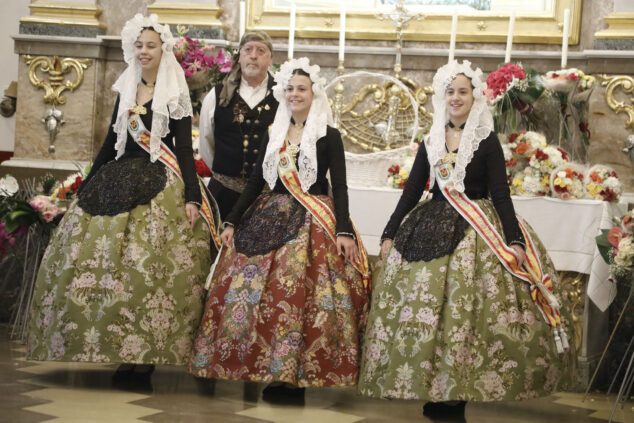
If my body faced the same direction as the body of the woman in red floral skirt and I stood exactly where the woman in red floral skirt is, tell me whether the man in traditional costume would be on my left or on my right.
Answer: on my right

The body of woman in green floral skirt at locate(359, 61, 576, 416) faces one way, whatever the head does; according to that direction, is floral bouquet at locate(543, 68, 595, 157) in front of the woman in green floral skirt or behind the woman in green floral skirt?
behind

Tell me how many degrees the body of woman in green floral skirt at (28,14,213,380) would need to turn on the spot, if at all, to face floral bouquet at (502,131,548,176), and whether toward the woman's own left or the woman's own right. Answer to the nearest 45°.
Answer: approximately 135° to the woman's own left

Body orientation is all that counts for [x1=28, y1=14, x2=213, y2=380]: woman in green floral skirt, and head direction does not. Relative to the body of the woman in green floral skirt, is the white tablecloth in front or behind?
behind

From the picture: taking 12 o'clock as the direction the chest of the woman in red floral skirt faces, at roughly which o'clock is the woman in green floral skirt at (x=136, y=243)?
The woman in green floral skirt is roughly at 2 o'clock from the woman in red floral skirt.

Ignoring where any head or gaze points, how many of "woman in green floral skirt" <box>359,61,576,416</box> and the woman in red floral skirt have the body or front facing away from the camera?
0

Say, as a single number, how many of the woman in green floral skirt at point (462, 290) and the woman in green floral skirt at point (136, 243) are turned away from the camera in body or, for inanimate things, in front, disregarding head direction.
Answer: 0

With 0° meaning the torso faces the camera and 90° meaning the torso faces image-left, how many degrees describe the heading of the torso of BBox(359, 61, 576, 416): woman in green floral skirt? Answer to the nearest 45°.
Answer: approximately 45°

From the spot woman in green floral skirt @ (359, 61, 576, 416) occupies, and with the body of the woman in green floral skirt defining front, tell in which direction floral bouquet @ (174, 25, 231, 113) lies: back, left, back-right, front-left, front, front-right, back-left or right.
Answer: right

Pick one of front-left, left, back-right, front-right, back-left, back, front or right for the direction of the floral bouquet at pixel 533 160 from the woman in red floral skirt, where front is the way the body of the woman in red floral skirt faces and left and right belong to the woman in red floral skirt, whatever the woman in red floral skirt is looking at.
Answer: back

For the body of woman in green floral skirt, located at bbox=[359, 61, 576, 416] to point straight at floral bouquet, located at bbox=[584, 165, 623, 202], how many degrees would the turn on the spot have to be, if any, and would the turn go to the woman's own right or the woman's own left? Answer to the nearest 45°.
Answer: approximately 180°

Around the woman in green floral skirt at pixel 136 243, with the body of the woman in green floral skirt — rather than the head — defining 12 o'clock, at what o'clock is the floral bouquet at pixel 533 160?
The floral bouquet is roughly at 7 o'clock from the woman in green floral skirt.

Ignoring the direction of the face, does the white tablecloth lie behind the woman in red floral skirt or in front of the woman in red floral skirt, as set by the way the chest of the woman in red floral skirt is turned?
behind
